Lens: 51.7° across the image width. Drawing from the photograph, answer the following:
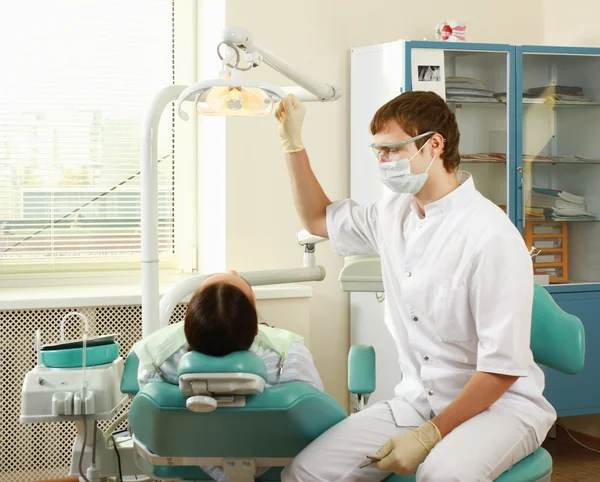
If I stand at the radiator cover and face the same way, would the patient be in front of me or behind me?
in front

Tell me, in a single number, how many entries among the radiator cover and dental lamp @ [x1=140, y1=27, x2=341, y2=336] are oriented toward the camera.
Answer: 2

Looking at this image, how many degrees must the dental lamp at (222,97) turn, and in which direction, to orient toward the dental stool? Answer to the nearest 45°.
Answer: approximately 90° to its left

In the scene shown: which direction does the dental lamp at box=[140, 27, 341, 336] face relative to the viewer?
toward the camera

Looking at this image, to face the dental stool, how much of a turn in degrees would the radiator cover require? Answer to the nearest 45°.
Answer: approximately 45° to its left

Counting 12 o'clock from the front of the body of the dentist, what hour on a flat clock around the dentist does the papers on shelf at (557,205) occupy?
The papers on shelf is roughly at 5 o'clock from the dentist.

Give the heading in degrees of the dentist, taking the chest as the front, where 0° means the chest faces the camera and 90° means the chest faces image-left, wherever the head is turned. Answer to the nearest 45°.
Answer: approximately 45°

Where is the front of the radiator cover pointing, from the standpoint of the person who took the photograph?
facing the viewer

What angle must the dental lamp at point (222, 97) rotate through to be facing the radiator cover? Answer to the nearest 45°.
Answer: approximately 135° to its right

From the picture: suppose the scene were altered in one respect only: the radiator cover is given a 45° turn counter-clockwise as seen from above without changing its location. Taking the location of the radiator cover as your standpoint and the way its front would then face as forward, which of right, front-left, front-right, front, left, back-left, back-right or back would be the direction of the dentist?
front

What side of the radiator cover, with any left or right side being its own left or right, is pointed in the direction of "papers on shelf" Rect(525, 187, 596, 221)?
left

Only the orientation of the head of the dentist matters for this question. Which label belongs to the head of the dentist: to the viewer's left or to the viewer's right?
to the viewer's left

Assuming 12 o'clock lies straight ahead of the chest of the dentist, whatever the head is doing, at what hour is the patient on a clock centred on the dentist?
The patient is roughly at 1 o'clock from the dentist.

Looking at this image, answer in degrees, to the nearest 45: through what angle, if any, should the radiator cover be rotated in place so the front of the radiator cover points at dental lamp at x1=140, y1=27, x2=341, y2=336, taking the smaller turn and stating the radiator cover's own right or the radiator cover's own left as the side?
approximately 45° to the radiator cover's own left
